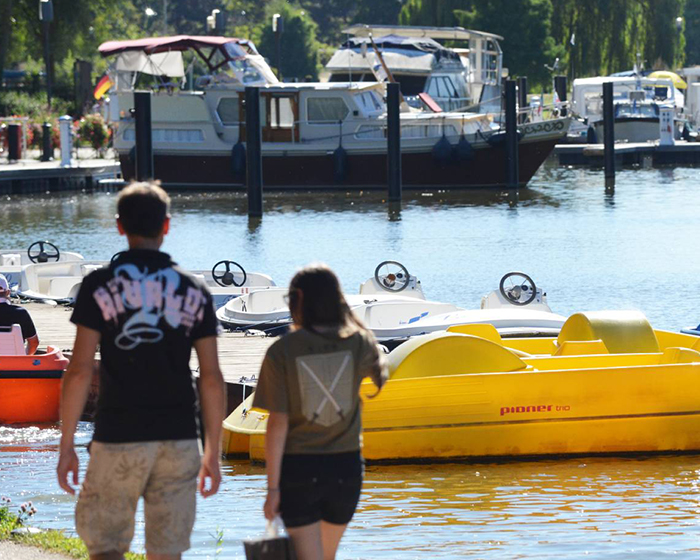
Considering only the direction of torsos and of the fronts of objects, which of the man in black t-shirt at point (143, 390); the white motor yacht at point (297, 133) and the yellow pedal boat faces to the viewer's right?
the white motor yacht

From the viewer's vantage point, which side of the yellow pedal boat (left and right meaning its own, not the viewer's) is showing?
left

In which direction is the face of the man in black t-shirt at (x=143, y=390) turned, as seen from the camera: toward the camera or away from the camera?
away from the camera

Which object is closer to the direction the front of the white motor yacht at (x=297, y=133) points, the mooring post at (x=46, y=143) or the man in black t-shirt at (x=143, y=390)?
the man in black t-shirt

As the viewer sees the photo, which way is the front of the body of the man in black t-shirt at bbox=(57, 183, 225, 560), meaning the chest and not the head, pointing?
away from the camera

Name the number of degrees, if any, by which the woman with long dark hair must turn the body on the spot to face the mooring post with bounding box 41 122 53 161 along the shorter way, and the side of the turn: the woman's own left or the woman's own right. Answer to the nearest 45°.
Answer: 0° — they already face it

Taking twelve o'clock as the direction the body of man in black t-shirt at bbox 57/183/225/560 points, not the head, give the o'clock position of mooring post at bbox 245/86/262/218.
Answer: The mooring post is roughly at 12 o'clock from the man in black t-shirt.

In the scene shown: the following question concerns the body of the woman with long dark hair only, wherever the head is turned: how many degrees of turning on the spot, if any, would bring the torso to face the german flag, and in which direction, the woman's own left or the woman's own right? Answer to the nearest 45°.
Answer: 0° — they already face it

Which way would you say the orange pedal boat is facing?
to the viewer's right
